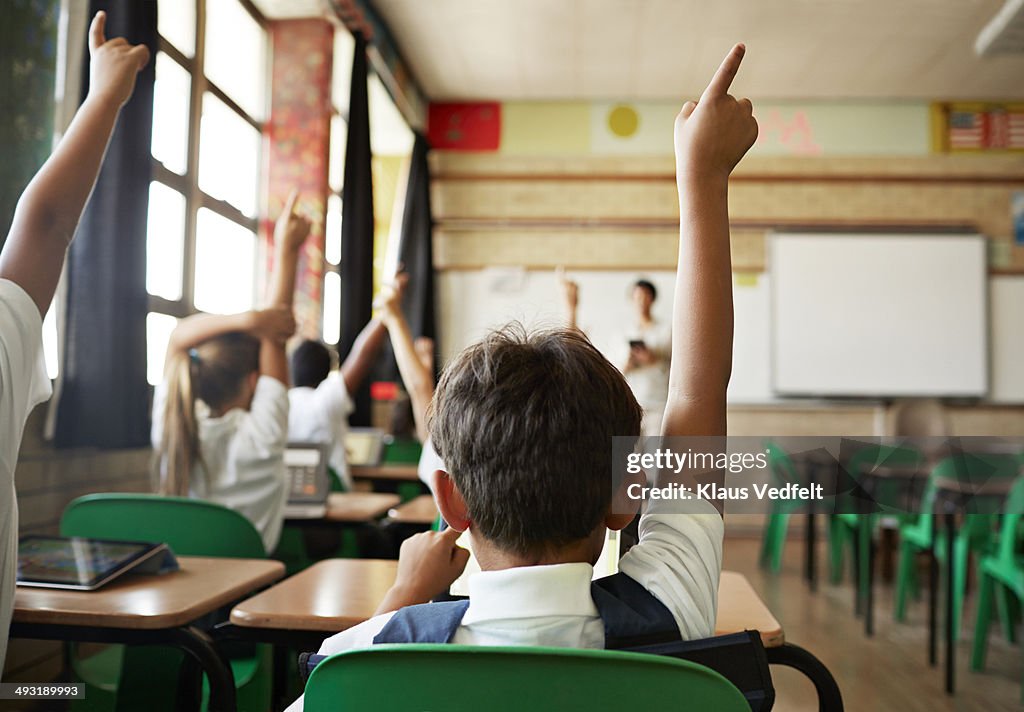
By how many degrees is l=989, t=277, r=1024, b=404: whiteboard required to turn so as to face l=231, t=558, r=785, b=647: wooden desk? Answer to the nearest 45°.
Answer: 0° — it already faces it

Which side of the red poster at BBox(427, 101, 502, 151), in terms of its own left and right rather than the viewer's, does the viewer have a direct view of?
front

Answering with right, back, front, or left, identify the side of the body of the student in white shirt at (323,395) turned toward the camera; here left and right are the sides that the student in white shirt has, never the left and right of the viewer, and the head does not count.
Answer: back

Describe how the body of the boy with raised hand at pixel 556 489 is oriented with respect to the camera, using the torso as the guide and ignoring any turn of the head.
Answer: away from the camera

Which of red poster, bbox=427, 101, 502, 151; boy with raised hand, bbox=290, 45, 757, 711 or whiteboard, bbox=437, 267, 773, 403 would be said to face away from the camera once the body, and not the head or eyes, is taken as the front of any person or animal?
the boy with raised hand

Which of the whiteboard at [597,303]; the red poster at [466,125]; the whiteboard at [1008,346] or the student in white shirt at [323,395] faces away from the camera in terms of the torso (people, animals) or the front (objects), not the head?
the student in white shirt

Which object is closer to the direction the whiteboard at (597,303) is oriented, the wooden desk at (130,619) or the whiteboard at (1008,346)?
the wooden desk

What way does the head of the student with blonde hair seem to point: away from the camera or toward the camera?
away from the camera

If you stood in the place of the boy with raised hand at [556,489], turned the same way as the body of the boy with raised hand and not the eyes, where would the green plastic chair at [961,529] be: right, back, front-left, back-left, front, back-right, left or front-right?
front-right

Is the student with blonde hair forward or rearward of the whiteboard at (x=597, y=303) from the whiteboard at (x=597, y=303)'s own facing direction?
forward

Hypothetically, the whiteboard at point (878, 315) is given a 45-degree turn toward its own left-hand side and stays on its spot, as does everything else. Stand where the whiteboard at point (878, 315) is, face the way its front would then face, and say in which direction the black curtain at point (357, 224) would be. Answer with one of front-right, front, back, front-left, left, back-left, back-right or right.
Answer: right

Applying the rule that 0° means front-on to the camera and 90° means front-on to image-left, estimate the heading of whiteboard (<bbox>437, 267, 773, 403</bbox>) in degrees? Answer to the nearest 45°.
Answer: approximately 0°

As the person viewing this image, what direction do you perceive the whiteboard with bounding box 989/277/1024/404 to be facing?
facing the viewer

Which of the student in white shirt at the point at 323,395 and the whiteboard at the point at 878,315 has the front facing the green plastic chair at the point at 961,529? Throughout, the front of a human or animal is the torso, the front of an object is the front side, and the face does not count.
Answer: the whiteboard

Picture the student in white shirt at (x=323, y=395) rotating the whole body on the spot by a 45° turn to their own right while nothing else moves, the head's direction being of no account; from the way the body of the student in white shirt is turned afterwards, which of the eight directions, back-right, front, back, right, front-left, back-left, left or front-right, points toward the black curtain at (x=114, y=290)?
back

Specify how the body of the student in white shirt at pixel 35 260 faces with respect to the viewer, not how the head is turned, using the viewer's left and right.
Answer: facing away from the viewer

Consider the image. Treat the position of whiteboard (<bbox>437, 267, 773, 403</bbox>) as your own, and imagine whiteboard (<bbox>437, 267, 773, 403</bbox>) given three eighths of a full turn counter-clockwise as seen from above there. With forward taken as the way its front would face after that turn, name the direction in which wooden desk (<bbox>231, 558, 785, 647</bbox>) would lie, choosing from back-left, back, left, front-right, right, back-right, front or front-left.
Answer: back-right
